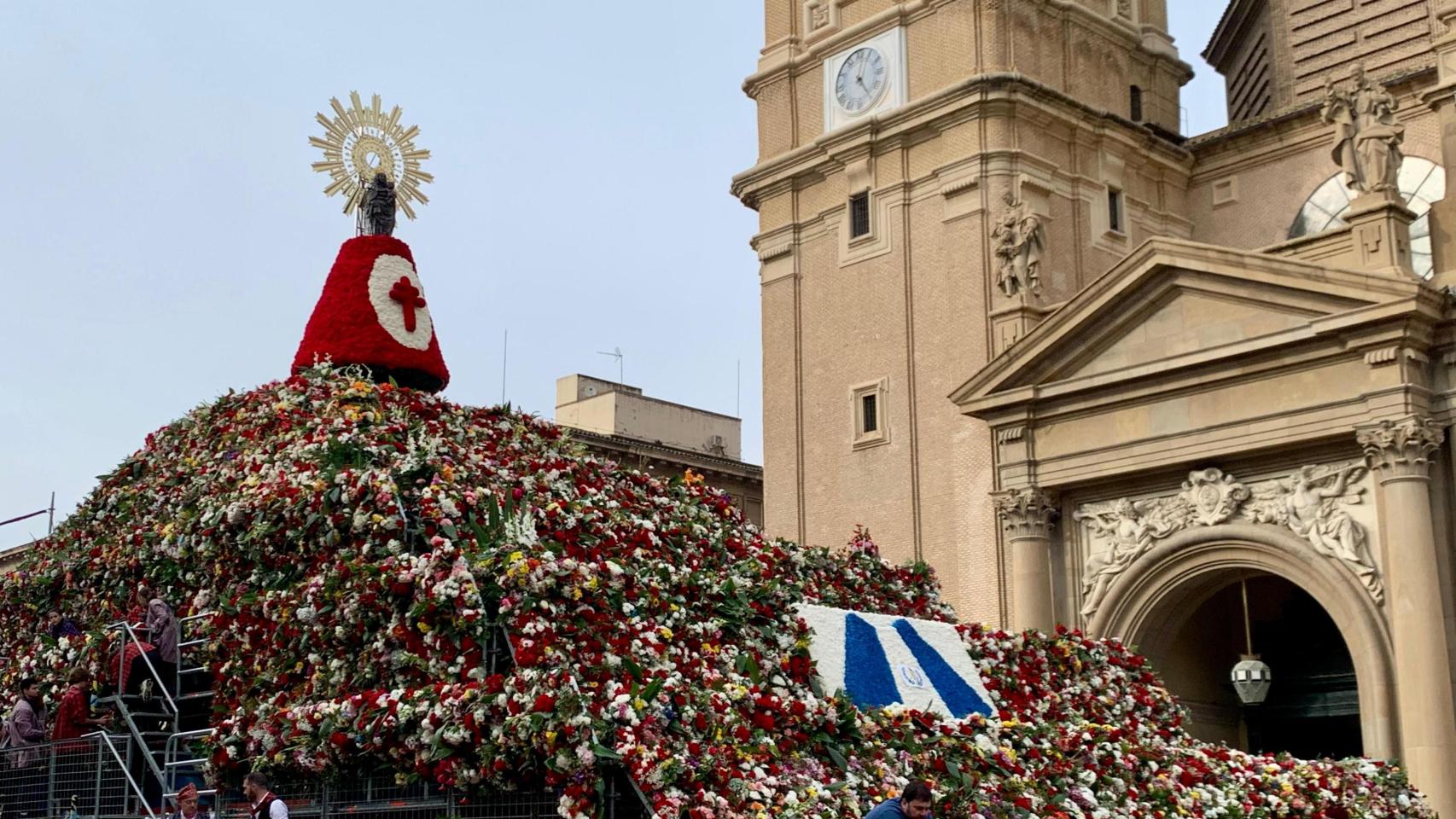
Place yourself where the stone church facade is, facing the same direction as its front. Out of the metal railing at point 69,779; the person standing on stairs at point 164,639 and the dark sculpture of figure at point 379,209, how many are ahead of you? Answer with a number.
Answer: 3

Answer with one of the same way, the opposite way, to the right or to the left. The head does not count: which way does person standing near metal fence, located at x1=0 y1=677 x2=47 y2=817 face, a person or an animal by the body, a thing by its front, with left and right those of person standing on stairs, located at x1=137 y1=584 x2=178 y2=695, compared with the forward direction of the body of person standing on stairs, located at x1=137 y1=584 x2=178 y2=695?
the opposite way

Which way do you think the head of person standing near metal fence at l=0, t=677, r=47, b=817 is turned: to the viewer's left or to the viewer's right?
to the viewer's right

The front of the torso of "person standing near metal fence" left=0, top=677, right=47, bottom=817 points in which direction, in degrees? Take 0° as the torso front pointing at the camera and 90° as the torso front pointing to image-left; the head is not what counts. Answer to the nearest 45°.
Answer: approximately 270°

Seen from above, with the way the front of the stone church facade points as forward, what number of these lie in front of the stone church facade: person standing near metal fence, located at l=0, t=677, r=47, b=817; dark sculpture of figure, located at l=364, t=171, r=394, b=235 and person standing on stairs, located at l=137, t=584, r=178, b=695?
3

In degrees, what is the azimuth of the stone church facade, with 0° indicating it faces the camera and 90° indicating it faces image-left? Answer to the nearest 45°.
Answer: approximately 45°

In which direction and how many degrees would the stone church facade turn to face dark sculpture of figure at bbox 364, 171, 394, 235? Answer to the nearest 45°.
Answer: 0° — it already faces it

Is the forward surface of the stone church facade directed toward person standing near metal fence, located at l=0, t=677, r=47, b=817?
yes
